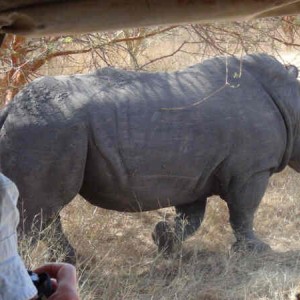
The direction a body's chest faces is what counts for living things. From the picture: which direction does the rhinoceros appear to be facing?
to the viewer's right

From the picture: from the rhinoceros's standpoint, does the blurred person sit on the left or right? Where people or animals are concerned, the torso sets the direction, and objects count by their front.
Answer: on its right
